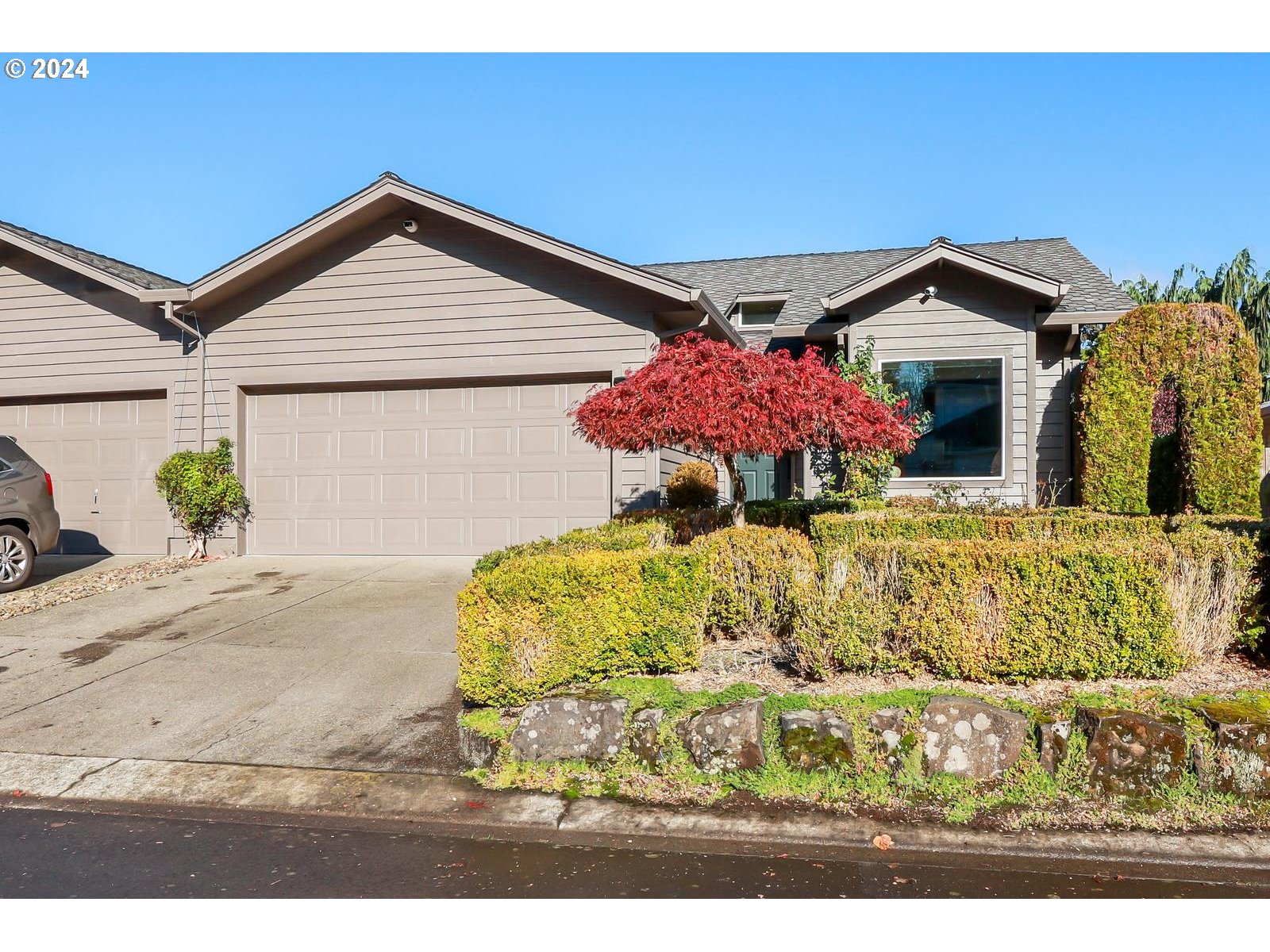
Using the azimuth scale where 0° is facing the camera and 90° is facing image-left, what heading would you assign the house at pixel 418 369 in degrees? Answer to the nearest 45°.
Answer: approximately 0°

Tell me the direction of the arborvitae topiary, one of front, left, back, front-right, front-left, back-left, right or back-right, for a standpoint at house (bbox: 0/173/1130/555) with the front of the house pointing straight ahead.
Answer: left

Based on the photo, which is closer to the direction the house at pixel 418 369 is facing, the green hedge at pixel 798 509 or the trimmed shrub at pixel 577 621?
the trimmed shrub

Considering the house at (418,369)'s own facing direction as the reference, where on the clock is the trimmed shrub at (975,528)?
The trimmed shrub is roughly at 10 o'clock from the house.

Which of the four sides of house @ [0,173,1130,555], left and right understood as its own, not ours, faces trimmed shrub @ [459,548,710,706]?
front

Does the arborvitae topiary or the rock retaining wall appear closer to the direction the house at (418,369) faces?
the rock retaining wall

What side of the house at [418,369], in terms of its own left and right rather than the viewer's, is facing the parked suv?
right

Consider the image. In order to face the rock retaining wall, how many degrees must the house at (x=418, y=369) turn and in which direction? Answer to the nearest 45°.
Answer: approximately 45° to its left

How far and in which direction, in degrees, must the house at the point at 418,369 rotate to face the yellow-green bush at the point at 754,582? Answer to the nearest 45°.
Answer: approximately 45° to its left

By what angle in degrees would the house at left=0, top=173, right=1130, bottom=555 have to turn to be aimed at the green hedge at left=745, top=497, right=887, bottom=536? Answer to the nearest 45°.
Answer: approximately 45° to its left

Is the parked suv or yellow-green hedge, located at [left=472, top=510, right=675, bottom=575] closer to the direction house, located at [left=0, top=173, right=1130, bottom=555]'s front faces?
the yellow-green hedge
